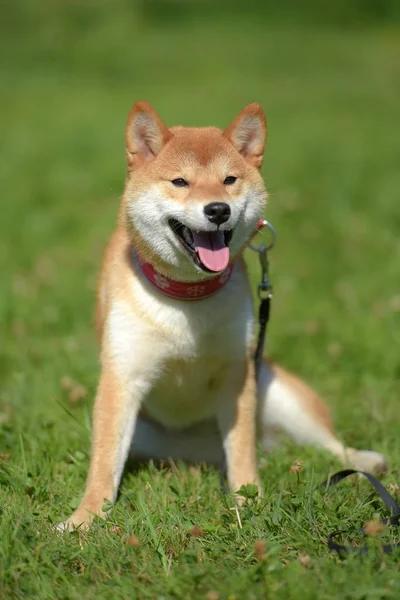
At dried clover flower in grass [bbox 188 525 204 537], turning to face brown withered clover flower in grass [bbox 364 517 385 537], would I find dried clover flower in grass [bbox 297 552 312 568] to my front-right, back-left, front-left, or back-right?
front-right

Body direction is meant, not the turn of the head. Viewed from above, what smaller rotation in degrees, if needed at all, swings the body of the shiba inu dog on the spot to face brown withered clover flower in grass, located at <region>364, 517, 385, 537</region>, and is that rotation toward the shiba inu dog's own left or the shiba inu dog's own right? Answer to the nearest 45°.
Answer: approximately 45° to the shiba inu dog's own left

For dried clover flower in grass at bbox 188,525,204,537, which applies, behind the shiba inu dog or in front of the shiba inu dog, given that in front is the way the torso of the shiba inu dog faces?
in front

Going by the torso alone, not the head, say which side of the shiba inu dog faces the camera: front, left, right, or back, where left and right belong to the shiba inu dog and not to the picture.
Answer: front

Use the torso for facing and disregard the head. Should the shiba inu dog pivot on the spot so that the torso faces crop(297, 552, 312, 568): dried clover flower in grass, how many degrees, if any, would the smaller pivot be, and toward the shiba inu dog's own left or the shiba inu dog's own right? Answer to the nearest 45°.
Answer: approximately 45° to the shiba inu dog's own left

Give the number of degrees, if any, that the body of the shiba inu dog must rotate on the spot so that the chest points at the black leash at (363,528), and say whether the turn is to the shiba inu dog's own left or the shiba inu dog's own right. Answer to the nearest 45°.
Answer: approximately 45° to the shiba inu dog's own left

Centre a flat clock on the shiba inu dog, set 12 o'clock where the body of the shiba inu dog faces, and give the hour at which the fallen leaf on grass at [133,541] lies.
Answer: The fallen leaf on grass is roughly at 12 o'clock from the shiba inu dog.

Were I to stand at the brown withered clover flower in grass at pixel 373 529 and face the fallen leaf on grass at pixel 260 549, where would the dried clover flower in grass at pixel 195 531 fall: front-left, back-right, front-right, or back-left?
front-right
